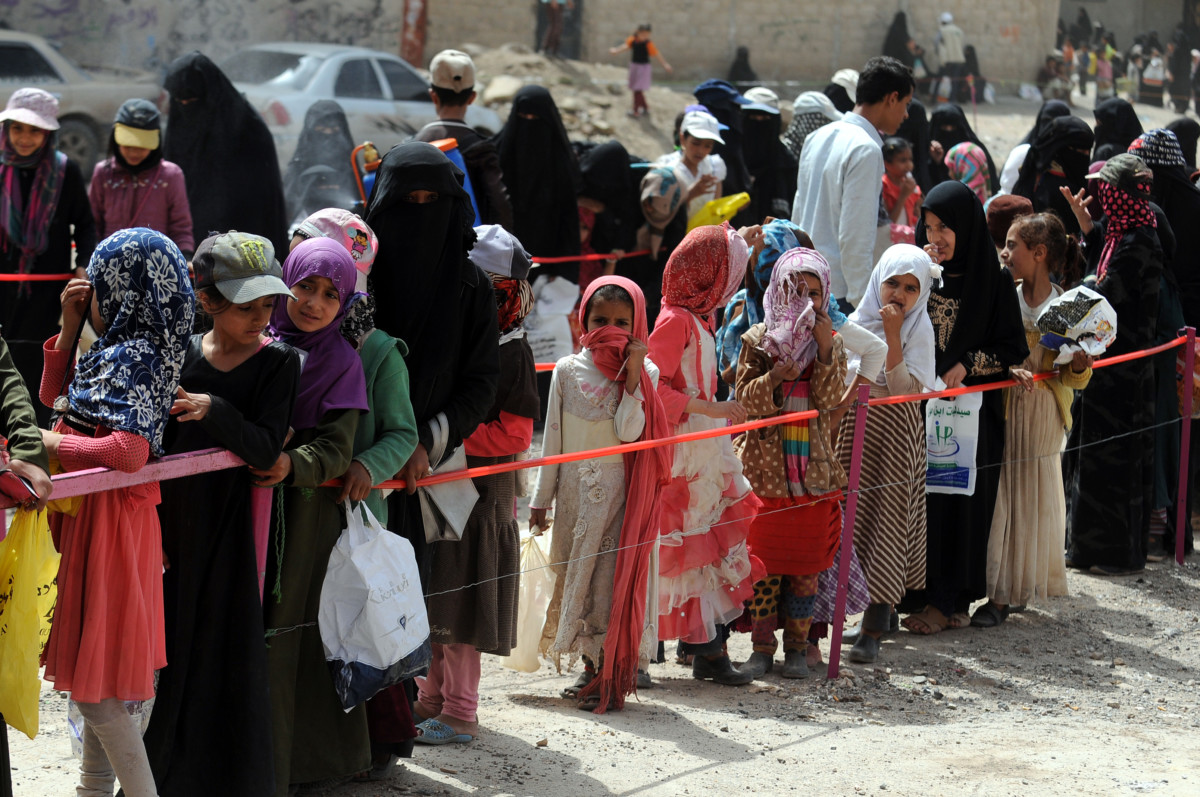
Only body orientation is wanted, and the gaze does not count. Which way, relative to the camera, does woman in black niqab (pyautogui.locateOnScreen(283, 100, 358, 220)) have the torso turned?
toward the camera

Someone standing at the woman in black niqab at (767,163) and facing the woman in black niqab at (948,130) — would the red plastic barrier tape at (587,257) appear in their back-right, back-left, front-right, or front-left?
back-right

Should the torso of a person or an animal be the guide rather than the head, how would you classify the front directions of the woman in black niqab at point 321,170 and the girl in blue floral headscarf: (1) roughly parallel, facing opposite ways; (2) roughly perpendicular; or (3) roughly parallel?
roughly perpendicular

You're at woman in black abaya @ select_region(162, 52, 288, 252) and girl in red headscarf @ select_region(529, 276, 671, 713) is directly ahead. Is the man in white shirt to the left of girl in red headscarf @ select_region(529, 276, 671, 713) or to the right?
left

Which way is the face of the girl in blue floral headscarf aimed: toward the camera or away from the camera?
away from the camera

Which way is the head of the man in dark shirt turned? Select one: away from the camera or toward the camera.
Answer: away from the camera

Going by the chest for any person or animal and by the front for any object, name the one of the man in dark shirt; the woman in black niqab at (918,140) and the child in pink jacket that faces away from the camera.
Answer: the man in dark shirt

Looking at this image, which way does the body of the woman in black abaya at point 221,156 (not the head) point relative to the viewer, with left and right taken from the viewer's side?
facing the viewer and to the left of the viewer
